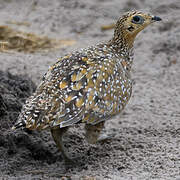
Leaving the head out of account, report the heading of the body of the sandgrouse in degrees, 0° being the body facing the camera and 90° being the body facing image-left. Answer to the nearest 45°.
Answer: approximately 270°
